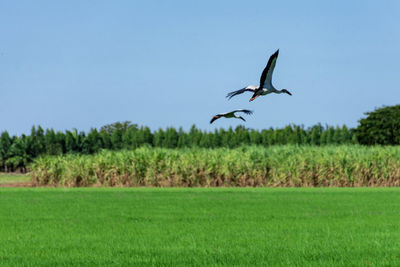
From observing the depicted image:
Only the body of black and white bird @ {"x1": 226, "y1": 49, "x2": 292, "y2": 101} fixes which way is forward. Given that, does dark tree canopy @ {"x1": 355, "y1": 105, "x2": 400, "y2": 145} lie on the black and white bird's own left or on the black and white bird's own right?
on the black and white bird's own left

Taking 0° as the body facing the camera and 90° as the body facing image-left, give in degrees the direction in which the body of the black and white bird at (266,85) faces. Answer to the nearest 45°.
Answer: approximately 270°

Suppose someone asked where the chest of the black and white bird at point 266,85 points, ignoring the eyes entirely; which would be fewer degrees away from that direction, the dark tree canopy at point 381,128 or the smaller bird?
the dark tree canopy
